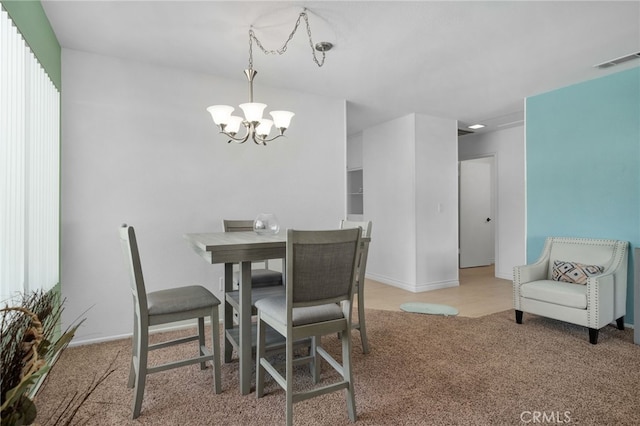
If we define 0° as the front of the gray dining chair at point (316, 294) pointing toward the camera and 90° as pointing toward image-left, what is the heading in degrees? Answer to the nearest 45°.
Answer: approximately 135°

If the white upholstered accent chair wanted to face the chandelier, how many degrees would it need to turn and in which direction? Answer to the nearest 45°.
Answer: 0° — it already faces it

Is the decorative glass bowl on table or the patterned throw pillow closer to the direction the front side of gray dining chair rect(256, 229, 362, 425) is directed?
the decorative glass bowl on table

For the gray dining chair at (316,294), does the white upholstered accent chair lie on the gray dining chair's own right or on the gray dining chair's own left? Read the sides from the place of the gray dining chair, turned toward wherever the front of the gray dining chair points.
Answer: on the gray dining chair's own right

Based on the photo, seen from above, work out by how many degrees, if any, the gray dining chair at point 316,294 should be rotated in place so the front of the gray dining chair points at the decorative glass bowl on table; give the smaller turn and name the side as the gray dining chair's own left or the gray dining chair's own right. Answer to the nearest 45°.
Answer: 0° — it already faces it

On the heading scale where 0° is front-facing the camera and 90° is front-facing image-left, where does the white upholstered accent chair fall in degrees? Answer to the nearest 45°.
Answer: approximately 45°

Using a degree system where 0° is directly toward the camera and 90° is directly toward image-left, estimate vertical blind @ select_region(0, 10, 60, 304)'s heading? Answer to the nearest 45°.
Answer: approximately 270°

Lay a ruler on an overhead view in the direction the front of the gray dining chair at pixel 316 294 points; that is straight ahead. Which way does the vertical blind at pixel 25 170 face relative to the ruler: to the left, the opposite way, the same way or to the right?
to the right

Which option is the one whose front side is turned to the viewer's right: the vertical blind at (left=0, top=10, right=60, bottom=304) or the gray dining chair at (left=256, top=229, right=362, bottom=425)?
the vertical blind

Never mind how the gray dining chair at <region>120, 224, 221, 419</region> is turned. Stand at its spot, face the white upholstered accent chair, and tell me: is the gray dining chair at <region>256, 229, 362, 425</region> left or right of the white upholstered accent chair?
right
